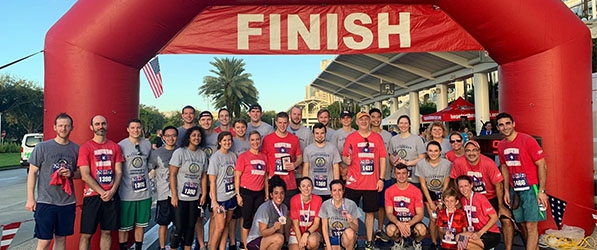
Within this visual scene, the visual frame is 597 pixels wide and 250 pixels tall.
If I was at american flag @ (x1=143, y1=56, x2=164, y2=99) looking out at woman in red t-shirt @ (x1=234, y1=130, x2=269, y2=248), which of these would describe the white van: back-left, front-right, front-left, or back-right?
back-right

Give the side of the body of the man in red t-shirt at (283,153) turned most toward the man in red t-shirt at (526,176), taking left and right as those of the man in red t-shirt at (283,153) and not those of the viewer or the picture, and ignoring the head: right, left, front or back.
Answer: left

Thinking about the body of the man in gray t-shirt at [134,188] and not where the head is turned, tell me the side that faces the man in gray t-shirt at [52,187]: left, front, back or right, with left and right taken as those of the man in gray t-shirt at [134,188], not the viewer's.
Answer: right

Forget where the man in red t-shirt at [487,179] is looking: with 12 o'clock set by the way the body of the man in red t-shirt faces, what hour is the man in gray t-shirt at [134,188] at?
The man in gray t-shirt is roughly at 2 o'clock from the man in red t-shirt.

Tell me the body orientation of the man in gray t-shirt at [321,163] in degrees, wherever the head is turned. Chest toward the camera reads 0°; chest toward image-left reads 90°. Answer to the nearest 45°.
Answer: approximately 0°
